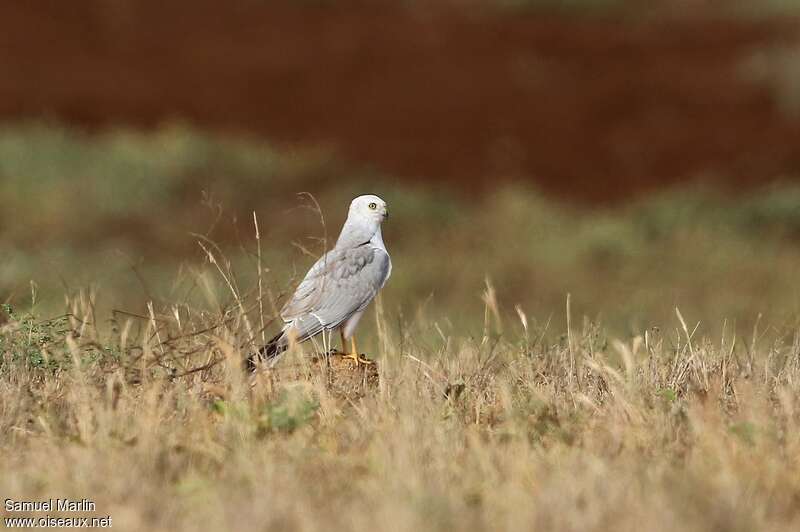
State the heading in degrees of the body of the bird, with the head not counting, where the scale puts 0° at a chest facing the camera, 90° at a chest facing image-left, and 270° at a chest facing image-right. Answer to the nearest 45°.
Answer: approximately 270°
